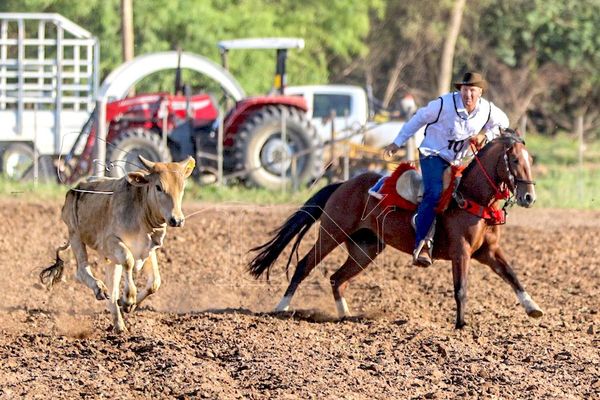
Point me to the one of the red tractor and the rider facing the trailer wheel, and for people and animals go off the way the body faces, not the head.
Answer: the red tractor

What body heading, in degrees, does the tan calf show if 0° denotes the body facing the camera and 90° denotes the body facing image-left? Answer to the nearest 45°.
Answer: approximately 315°

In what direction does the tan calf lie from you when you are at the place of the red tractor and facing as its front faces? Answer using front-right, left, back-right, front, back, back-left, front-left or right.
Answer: left

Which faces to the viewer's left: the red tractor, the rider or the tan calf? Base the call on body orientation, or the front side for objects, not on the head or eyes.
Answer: the red tractor

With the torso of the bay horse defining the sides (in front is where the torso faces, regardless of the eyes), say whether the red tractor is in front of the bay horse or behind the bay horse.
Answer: behind

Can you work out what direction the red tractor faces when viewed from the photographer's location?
facing to the left of the viewer

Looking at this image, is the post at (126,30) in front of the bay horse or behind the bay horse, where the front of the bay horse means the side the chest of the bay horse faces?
behind

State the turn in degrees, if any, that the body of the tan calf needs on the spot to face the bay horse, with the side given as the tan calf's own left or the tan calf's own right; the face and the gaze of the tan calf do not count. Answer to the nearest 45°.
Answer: approximately 45° to the tan calf's own left

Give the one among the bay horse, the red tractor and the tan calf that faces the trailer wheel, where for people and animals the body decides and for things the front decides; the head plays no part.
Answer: the red tractor

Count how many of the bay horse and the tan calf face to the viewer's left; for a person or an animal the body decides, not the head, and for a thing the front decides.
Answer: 0

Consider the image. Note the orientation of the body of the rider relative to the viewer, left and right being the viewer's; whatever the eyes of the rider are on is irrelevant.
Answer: facing the viewer and to the right of the viewer
